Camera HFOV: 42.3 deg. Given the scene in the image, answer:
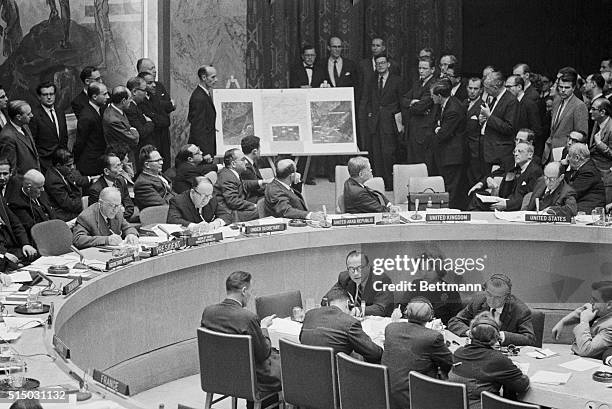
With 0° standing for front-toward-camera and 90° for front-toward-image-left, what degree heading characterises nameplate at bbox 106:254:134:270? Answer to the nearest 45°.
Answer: approximately 315°

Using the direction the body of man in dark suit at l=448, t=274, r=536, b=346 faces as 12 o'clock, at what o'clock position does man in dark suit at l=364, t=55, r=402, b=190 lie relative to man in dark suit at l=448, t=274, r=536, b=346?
man in dark suit at l=364, t=55, r=402, b=190 is roughly at 4 o'clock from man in dark suit at l=448, t=274, r=536, b=346.

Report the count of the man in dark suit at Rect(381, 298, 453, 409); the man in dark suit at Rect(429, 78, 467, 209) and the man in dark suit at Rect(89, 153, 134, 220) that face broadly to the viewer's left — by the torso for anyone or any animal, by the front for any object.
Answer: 1

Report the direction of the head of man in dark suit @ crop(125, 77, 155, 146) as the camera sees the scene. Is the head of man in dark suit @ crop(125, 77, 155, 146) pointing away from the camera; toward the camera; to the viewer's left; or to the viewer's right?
to the viewer's right

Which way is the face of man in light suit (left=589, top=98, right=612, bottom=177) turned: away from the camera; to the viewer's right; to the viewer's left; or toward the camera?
to the viewer's left

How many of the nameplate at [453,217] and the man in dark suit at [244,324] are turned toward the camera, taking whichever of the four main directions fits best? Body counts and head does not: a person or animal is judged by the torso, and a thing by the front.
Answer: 1

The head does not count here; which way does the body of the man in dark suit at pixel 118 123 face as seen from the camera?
to the viewer's right

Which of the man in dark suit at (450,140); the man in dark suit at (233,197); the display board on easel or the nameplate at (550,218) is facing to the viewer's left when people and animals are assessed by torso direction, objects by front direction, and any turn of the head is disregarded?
the man in dark suit at (450,140)

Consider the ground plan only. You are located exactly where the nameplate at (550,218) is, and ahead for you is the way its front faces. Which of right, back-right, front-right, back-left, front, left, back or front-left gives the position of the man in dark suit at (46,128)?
right

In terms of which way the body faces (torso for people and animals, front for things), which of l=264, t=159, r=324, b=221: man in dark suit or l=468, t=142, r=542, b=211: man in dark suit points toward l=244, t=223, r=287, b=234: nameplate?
l=468, t=142, r=542, b=211: man in dark suit

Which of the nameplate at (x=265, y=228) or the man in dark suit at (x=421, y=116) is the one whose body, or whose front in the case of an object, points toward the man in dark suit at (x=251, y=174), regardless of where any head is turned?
the man in dark suit at (x=421, y=116)

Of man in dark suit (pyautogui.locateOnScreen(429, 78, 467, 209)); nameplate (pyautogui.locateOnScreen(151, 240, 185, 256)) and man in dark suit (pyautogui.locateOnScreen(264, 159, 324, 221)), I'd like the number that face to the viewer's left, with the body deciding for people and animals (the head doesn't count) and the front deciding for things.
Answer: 1
